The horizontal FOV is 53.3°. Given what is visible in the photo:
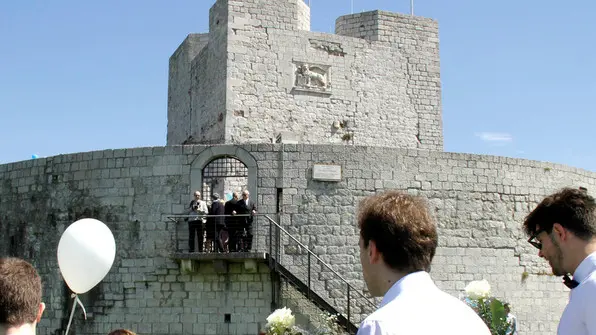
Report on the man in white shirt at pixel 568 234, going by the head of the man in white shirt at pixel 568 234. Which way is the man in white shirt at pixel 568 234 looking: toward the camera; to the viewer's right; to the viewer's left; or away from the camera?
to the viewer's left

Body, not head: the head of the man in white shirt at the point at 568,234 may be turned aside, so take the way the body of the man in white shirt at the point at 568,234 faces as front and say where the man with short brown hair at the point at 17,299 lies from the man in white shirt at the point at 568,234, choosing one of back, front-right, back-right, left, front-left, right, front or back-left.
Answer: front-left

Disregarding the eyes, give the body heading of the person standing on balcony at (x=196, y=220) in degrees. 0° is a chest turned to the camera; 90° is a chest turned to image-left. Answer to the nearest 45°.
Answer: approximately 0°

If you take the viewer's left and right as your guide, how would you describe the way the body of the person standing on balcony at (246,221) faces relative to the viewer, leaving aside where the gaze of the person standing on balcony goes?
facing the viewer

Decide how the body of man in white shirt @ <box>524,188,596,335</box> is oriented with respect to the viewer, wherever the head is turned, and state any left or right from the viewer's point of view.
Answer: facing to the left of the viewer

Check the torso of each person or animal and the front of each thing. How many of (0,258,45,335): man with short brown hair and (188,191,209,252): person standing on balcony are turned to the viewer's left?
0

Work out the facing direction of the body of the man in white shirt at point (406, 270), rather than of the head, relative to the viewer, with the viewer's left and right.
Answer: facing away from the viewer and to the left of the viewer

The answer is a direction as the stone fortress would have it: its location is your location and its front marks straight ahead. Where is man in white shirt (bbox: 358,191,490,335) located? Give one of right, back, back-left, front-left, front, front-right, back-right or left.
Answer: front

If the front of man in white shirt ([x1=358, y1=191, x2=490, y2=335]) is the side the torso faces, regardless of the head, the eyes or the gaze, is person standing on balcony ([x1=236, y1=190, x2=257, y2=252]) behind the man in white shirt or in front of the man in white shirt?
in front

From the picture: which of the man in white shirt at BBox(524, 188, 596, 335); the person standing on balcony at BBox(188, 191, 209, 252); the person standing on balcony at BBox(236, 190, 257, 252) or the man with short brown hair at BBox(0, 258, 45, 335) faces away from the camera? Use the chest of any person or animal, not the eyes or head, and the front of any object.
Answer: the man with short brown hair at BBox(0, 258, 45, 335)

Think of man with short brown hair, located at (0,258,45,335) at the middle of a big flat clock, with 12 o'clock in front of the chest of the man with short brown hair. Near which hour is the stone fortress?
The stone fortress is roughly at 1 o'clock from the man with short brown hair.

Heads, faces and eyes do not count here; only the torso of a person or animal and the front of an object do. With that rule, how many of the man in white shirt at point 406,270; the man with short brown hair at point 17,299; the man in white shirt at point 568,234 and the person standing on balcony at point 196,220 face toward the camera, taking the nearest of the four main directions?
1

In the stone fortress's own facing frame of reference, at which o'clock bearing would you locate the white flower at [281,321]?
The white flower is roughly at 12 o'clock from the stone fortress.

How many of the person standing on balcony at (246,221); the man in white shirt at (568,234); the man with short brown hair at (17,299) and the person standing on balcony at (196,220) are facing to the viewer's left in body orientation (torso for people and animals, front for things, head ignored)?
1

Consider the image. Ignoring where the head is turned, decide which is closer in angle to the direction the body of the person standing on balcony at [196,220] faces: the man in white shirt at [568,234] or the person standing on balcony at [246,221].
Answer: the man in white shirt

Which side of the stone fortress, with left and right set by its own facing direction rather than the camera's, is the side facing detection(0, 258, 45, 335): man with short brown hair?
front

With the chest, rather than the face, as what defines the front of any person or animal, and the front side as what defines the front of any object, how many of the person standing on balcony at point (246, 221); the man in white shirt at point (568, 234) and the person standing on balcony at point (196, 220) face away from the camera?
0

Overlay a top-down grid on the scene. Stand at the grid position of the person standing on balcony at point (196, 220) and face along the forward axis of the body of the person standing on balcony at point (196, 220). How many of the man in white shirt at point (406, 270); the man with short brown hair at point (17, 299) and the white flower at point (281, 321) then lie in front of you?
3
